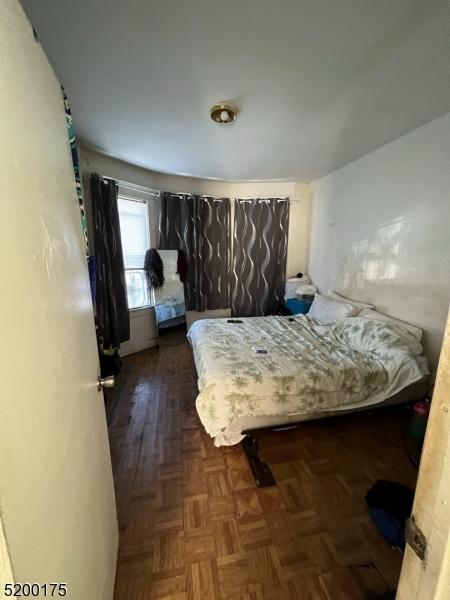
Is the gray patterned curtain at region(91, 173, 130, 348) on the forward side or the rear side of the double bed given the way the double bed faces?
on the forward side

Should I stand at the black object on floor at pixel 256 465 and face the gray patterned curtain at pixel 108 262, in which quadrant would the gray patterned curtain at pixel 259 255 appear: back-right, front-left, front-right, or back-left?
front-right

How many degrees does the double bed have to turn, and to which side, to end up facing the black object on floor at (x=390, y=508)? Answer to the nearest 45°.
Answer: approximately 135° to its left

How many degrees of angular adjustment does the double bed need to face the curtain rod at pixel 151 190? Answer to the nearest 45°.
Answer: approximately 45° to its right

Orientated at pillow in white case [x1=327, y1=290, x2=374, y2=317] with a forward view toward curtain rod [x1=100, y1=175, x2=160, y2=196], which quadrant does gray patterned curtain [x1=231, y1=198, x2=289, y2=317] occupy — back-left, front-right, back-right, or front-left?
front-right

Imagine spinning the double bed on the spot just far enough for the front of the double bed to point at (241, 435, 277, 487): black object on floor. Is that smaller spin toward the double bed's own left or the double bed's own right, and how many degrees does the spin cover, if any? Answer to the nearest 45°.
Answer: approximately 45° to the double bed's own left

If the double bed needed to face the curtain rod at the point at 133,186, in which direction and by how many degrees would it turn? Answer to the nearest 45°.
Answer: approximately 45° to its right

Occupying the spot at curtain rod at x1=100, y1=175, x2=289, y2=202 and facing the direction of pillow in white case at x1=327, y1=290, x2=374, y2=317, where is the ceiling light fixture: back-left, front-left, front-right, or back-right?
front-right

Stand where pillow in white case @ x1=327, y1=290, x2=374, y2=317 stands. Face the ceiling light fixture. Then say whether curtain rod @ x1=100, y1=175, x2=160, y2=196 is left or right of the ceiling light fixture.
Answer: right

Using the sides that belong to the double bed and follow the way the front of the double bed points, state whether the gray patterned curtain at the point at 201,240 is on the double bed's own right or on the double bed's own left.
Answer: on the double bed's own right

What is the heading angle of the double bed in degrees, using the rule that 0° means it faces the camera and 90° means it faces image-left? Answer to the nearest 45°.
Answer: approximately 90°
